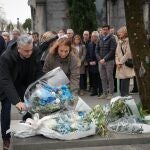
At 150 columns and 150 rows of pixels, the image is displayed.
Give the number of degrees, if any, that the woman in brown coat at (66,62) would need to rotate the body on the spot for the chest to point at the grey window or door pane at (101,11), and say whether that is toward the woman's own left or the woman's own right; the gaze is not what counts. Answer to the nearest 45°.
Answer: approximately 180°

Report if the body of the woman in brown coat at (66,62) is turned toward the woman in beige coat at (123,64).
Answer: no

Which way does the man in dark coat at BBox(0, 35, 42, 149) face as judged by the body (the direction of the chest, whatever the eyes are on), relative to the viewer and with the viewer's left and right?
facing the viewer and to the right of the viewer

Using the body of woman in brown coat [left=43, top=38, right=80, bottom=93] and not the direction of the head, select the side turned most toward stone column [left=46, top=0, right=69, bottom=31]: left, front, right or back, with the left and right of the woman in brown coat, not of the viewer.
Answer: back

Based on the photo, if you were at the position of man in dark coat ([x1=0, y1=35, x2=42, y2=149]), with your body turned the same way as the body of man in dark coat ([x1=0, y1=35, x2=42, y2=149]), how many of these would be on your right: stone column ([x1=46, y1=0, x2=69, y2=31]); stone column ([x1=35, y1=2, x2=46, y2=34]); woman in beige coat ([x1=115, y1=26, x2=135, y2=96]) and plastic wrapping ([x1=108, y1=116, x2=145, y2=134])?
0

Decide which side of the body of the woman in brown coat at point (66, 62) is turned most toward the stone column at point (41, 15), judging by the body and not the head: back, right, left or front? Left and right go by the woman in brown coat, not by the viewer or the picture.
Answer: back

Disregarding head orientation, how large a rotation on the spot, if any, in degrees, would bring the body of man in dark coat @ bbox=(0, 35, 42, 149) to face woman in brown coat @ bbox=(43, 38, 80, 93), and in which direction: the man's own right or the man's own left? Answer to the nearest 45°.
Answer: approximately 90° to the man's own left

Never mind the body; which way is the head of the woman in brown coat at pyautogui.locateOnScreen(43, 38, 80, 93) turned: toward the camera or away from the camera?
toward the camera

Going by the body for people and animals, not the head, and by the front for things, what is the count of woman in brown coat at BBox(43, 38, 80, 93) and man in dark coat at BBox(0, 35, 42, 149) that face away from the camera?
0

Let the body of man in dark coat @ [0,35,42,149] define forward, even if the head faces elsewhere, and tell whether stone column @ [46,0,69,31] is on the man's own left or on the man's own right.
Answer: on the man's own left

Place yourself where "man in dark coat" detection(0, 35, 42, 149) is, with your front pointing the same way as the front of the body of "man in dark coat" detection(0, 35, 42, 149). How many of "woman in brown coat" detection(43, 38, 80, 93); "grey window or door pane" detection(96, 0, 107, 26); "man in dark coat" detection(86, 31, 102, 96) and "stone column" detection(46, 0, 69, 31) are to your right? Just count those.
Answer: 0

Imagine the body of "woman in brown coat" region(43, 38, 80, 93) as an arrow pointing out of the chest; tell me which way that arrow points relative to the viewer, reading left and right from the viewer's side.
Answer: facing the viewer

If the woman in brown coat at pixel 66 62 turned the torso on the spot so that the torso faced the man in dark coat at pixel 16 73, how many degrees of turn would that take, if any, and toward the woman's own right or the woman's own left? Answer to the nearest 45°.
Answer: approximately 45° to the woman's own right

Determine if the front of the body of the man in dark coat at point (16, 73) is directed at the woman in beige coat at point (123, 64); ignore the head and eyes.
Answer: no

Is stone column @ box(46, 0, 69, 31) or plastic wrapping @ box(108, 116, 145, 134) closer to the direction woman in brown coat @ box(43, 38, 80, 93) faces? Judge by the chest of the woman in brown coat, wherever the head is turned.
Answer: the plastic wrapping
